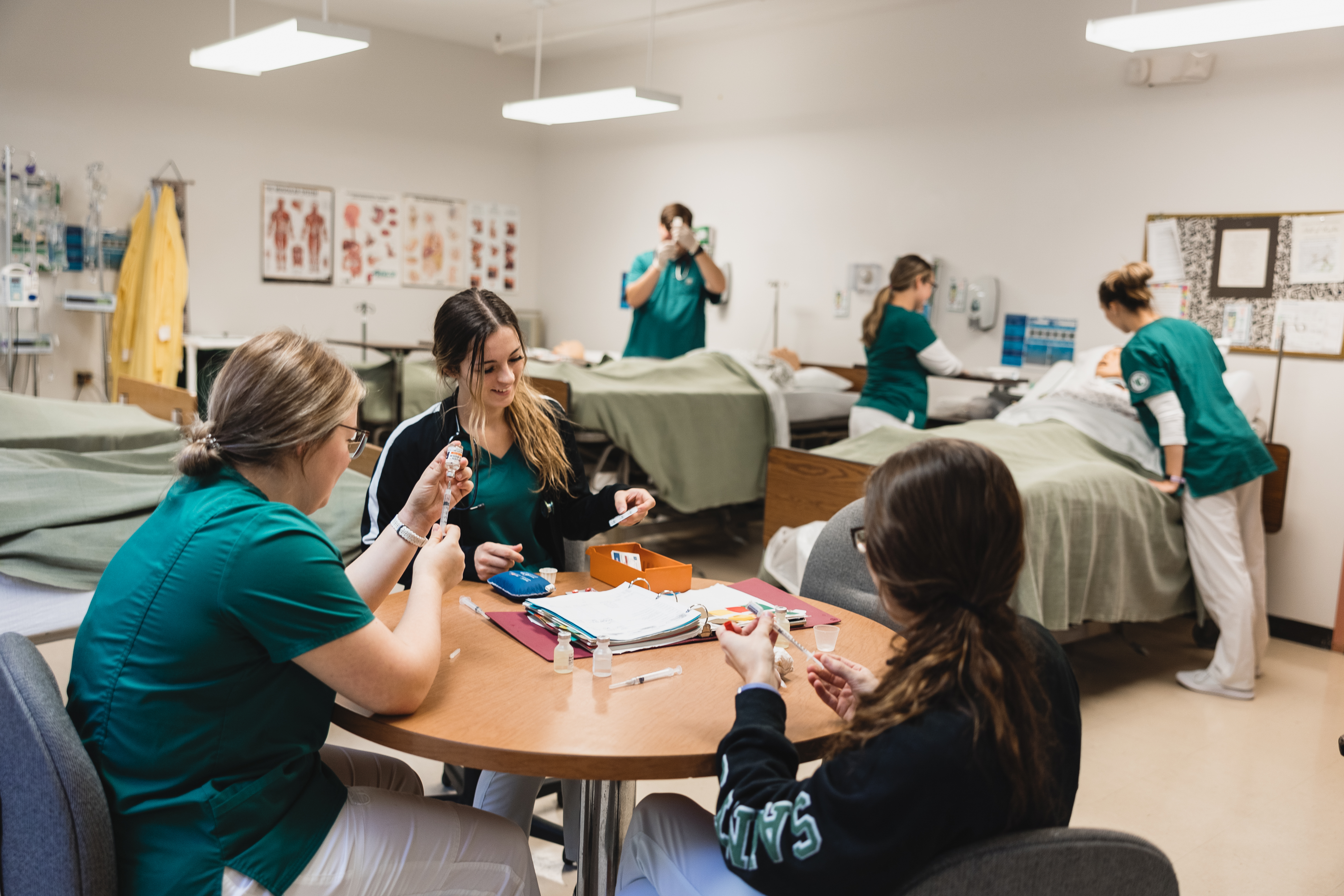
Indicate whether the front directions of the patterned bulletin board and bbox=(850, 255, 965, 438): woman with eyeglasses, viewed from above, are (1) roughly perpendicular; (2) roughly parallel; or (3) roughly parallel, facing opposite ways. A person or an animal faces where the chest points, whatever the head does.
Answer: roughly parallel, facing opposite ways

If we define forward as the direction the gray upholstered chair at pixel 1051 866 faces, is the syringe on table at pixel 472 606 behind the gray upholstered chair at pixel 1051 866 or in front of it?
in front

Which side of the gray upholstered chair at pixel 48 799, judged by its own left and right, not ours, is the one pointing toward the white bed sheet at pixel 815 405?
front

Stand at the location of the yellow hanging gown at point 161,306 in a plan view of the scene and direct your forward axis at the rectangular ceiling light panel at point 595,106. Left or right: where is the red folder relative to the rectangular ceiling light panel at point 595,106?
right

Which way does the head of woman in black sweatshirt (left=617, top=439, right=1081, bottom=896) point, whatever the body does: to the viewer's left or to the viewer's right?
to the viewer's left

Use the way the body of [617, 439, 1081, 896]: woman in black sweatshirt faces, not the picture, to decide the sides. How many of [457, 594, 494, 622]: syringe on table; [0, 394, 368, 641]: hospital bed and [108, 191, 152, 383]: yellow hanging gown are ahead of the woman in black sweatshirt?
3

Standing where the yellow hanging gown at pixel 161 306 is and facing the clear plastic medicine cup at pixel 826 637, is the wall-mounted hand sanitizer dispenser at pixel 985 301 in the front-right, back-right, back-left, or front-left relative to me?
front-left

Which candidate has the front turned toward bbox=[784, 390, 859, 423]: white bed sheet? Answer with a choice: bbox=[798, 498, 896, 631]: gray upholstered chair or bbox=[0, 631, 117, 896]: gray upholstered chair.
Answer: bbox=[0, 631, 117, 896]: gray upholstered chair

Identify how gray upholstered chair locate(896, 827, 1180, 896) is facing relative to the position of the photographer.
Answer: facing away from the viewer and to the left of the viewer

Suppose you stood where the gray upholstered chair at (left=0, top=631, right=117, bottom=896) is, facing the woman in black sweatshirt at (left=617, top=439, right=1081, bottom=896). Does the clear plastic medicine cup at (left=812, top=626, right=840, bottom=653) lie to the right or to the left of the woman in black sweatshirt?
left

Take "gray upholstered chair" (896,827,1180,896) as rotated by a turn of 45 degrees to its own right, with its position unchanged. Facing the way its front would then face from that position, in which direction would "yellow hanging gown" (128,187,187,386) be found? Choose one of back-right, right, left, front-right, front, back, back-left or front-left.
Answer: front-left

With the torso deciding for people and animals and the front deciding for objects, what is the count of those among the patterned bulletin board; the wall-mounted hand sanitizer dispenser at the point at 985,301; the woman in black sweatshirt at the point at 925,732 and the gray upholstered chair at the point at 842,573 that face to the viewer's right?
0

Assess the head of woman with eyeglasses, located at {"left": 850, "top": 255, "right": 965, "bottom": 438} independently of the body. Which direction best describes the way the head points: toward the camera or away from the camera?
away from the camera

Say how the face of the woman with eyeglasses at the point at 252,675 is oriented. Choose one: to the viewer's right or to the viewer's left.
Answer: to the viewer's right
